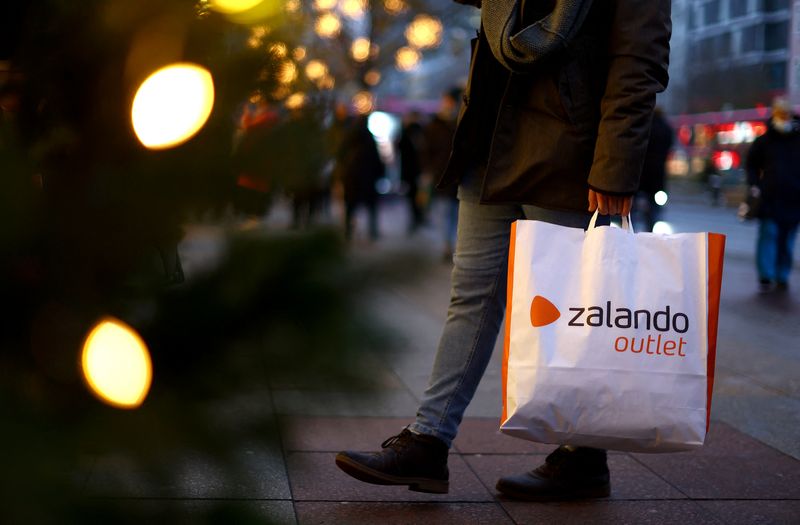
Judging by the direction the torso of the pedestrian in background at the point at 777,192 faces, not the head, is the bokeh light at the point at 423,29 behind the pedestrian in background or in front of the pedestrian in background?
behind

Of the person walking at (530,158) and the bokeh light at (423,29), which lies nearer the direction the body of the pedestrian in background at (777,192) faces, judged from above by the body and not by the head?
the person walking

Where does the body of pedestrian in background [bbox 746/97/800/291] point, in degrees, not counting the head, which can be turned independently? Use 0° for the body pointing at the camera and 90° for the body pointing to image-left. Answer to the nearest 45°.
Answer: approximately 0°

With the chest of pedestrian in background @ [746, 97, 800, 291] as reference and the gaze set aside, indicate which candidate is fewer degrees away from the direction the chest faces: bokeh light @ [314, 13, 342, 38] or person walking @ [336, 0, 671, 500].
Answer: the person walking

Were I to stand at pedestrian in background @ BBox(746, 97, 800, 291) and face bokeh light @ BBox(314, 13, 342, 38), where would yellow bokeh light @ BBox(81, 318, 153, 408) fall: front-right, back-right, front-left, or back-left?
back-left

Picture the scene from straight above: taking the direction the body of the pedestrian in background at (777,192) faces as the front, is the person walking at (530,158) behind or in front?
in front
